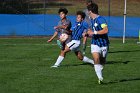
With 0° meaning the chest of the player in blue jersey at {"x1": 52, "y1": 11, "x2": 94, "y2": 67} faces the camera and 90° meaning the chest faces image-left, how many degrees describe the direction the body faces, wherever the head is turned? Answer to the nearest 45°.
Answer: approximately 45°

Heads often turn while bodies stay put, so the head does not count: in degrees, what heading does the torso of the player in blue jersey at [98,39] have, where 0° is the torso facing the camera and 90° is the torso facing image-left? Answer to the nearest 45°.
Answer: approximately 45°

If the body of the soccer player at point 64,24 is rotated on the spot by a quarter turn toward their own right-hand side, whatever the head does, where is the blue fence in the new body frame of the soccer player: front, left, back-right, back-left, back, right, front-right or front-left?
front-right
